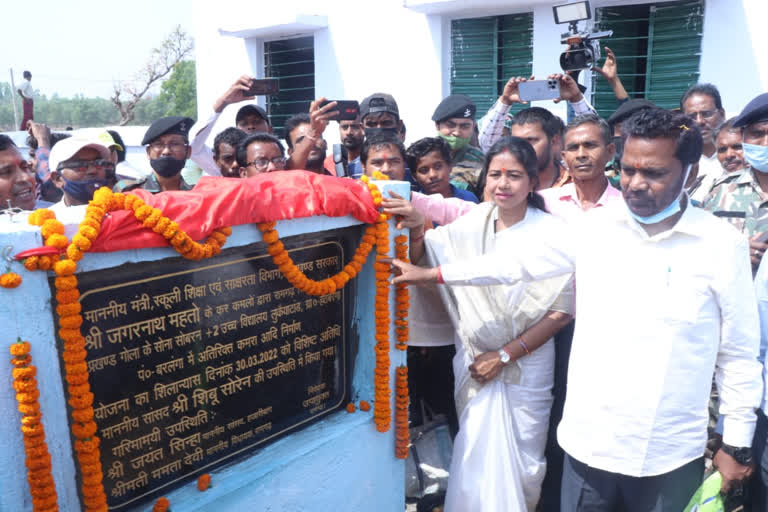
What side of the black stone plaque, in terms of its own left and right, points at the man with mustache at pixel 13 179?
back

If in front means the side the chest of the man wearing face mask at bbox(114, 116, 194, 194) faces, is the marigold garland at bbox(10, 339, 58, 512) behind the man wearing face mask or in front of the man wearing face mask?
in front

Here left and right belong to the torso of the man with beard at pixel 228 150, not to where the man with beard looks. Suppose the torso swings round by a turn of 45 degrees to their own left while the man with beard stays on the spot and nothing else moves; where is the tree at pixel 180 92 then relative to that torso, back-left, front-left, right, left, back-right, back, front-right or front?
left

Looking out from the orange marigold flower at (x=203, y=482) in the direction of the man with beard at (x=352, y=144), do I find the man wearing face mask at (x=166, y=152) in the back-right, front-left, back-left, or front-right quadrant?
front-left

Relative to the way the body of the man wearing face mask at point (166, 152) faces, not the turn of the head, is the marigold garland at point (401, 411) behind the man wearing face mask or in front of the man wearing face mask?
in front

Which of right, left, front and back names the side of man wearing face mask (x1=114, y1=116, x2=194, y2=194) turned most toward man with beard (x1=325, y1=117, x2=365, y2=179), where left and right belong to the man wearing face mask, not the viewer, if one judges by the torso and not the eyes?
left

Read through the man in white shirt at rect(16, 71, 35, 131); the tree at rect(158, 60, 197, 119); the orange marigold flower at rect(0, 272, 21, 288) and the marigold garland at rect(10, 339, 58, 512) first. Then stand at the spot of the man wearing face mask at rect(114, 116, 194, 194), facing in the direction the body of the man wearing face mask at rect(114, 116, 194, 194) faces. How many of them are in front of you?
2

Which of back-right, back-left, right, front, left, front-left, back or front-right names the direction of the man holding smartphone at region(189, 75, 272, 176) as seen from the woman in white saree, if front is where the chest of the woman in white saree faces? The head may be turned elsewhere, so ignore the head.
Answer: right

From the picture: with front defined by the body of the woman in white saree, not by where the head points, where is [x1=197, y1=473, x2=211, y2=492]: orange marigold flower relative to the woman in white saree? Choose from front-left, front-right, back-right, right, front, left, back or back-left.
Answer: front

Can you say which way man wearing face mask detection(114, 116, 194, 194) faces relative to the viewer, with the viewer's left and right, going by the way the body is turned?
facing the viewer

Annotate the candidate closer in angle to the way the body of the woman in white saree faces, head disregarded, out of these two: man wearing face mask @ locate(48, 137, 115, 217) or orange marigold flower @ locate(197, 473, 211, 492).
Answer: the orange marigold flower

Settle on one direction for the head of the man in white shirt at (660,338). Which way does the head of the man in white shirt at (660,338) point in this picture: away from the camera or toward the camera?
toward the camera

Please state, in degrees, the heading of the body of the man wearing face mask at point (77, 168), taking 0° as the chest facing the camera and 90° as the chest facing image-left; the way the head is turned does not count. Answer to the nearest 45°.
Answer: approximately 315°
